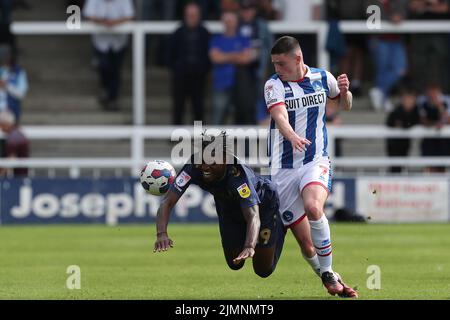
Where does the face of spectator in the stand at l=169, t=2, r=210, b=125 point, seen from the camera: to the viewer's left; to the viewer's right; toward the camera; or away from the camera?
toward the camera

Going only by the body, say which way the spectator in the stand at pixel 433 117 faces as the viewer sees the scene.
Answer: toward the camera

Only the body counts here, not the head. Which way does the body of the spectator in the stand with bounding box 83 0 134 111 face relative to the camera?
toward the camera

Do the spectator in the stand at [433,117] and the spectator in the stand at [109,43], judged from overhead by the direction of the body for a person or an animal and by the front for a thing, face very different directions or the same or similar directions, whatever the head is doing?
same or similar directions

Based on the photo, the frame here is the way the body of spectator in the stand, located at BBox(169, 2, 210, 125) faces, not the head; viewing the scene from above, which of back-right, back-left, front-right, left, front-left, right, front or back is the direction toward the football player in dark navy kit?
front

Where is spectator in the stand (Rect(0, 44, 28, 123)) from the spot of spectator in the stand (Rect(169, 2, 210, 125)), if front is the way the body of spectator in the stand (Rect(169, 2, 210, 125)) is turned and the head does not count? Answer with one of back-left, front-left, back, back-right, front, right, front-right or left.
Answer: right

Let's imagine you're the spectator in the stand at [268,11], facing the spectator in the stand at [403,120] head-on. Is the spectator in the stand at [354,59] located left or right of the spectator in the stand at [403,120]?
left

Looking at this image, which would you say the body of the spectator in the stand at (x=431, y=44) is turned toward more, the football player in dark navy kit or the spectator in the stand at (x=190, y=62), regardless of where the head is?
the football player in dark navy kit

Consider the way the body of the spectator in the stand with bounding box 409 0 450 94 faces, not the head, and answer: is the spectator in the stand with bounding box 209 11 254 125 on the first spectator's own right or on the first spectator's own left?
on the first spectator's own right

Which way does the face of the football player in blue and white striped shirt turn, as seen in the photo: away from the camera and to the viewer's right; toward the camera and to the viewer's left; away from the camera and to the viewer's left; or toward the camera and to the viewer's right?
toward the camera and to the viewer's left

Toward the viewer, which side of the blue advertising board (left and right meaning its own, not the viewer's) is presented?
front

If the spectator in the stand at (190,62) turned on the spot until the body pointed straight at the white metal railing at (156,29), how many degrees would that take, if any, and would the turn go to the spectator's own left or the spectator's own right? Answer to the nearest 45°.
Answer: approximately 135° to the spectator's own right

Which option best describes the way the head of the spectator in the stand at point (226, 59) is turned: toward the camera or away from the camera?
toward the camera

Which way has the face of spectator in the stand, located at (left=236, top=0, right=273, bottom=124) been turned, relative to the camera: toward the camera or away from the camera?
toward the camera

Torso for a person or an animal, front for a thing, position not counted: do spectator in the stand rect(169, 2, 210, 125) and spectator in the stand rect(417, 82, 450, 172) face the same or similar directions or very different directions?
same or similar directions

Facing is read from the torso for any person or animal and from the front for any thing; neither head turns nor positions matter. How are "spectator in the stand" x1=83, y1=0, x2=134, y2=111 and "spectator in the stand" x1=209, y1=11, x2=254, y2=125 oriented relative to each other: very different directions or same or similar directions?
same or similar directions
